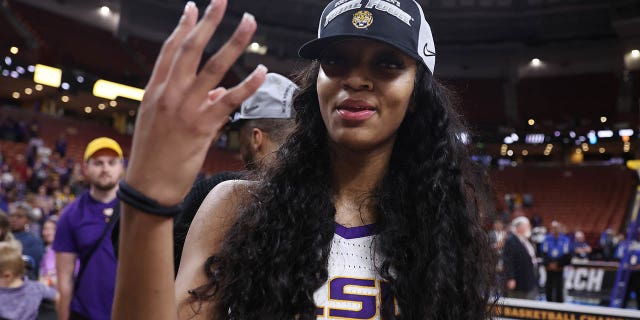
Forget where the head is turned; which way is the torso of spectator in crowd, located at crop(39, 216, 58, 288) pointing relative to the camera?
toward the camera

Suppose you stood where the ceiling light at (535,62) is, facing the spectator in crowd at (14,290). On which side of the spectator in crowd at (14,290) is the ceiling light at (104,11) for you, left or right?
right

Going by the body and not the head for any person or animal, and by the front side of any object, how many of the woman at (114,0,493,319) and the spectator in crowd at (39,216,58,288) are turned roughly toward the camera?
2

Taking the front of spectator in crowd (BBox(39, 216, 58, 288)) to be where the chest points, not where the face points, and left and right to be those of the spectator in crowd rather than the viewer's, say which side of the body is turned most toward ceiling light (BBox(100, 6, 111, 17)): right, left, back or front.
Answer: back

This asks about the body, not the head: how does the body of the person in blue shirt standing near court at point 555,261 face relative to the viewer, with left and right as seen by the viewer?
facing the viewer

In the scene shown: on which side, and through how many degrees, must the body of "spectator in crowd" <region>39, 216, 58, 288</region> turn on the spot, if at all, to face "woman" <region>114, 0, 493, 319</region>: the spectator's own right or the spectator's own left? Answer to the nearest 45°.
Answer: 0° — they already face them

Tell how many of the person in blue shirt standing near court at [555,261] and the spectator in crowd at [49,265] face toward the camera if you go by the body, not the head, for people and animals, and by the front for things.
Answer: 2

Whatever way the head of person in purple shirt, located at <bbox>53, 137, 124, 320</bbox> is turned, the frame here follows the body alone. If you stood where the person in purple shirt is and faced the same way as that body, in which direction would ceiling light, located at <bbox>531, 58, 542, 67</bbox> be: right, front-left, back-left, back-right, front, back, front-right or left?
left

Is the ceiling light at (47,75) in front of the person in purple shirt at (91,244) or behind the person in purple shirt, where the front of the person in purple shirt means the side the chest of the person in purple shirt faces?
behind

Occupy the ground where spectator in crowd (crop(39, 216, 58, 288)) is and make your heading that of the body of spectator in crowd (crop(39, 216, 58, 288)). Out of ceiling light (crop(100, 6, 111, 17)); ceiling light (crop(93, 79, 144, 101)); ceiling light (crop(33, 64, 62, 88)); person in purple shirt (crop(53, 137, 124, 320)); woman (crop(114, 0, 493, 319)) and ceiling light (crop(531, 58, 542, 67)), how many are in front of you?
2

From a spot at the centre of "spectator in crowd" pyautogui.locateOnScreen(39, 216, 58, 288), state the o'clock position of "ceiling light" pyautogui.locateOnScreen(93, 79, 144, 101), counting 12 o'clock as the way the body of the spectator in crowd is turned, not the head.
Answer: The ceiling light is roughly at 6 o'clock from the spectator in crowd.

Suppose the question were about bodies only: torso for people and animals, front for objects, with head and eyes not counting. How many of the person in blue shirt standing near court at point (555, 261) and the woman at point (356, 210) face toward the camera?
2

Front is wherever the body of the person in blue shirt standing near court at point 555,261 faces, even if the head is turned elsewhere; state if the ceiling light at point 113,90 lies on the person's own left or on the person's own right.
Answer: on the person's own right

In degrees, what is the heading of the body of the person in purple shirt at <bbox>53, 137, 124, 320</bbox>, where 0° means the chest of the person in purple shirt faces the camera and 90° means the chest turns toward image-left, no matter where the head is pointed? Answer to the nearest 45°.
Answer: approximately 315°

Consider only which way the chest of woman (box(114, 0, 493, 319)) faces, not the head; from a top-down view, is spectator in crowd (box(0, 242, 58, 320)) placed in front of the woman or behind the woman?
behind

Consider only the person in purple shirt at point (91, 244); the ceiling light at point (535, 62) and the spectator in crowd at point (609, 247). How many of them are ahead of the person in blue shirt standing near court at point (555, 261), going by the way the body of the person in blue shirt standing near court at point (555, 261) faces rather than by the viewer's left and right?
1
